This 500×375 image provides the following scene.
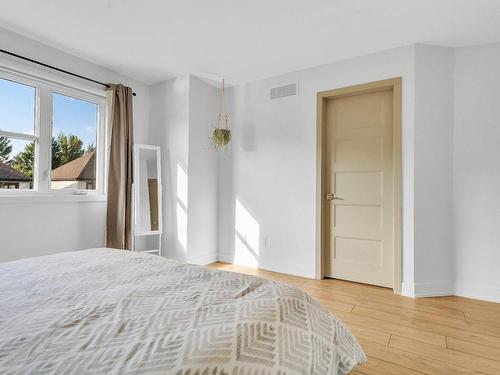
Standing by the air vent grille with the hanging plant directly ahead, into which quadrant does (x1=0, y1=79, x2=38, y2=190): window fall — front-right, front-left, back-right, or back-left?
front-left

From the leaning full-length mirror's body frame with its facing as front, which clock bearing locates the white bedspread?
The white bedspread is roughly at 12 o'clock from the leaning full-length mirror.

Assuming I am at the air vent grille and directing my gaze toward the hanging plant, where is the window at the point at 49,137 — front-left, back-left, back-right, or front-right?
front-left

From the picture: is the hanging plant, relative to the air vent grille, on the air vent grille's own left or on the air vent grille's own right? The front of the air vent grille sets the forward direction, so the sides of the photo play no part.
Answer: on the air vent grille's own right

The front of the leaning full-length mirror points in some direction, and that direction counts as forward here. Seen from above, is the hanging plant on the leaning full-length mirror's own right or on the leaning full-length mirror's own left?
on the leaning full-length mirror's own left

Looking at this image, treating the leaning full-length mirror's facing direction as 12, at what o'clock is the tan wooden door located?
The tan wooden door is roughly at 10 o'clock from the leaning full-length mirror.

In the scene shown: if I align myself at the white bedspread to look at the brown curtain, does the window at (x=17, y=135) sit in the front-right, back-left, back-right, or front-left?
front-left

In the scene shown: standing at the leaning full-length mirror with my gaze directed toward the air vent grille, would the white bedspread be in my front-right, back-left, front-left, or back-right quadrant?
front-right

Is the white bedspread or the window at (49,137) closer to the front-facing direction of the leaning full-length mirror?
the white bedspread

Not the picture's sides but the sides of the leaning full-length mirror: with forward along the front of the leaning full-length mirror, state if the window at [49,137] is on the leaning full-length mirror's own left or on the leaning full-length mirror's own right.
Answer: on the leaning full-length mirror's own right

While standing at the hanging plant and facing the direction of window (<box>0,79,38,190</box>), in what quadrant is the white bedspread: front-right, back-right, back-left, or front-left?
front-left

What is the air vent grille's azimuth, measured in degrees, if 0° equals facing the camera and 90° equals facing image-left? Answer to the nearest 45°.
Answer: approximately 45°
